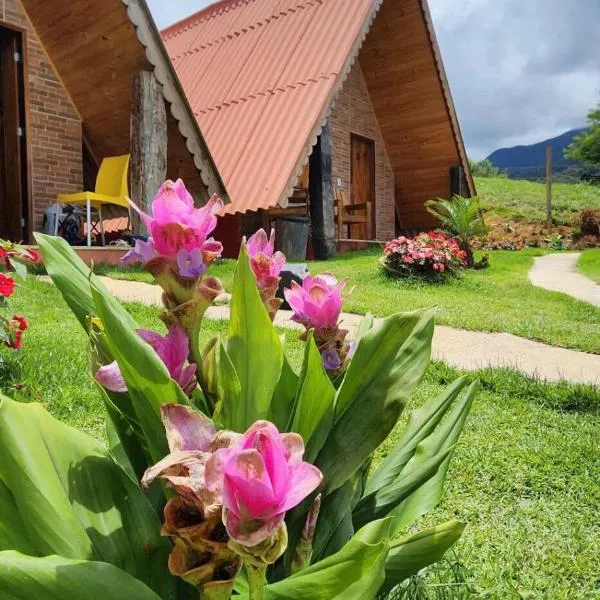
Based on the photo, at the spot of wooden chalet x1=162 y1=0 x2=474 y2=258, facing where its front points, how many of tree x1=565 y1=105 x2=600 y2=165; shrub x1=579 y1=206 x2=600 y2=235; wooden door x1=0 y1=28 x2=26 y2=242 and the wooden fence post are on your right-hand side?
1

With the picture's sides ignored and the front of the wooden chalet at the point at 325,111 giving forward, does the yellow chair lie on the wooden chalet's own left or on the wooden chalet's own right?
on the wooden chalet's own right

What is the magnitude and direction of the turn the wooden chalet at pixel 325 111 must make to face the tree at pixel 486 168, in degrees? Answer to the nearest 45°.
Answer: approximately 135° to its left

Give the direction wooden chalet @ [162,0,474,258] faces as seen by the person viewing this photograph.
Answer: facing the viewer and to the right of the viewer

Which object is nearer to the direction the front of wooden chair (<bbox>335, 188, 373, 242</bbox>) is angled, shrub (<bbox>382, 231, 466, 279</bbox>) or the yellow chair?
the shrub

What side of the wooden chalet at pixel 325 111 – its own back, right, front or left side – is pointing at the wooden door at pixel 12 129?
right

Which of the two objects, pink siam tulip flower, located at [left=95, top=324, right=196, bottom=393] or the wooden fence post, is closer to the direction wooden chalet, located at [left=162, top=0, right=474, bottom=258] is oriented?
the pink siam tulip flower

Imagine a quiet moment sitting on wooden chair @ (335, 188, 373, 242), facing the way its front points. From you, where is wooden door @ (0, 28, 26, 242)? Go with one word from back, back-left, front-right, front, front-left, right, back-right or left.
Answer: back-right
